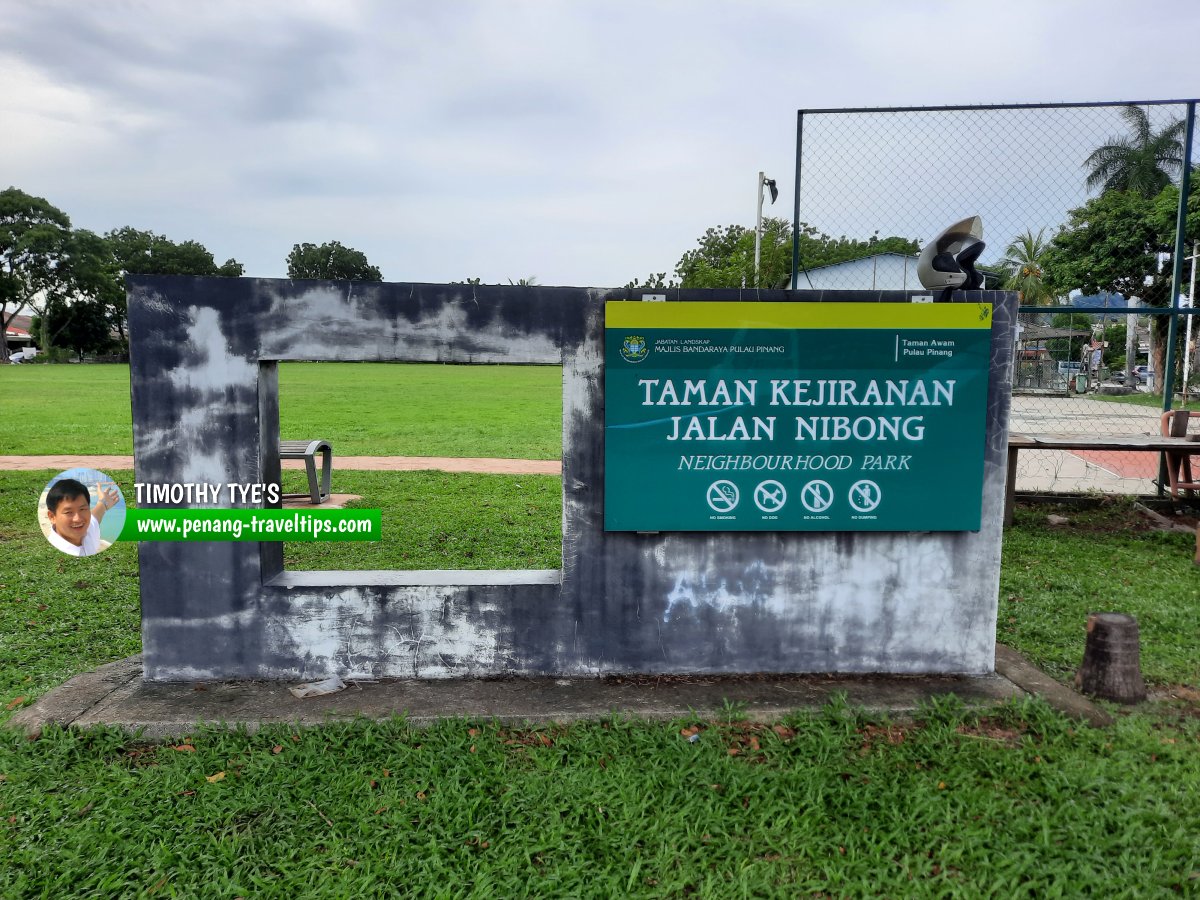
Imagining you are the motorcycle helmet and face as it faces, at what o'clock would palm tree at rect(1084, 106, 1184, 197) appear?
The palm tree is roughly at 8 o'clock from the motorcycle helmet.

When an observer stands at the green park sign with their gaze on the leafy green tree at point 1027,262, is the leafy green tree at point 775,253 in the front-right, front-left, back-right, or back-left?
front-left

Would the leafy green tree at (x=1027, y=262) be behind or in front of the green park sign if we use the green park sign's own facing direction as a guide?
behind

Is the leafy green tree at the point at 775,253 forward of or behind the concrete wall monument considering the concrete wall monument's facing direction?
behind

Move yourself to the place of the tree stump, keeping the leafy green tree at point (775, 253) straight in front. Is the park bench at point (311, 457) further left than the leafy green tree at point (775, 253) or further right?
left

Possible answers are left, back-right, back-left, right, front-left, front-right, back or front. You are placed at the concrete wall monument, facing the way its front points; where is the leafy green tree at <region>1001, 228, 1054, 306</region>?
back-left

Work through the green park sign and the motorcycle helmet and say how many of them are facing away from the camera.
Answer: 0

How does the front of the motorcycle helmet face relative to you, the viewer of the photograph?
facing the viewer and to the right of the viewer

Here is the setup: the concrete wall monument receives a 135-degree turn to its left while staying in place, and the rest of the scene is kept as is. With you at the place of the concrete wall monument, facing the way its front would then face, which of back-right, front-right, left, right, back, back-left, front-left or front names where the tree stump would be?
front-right

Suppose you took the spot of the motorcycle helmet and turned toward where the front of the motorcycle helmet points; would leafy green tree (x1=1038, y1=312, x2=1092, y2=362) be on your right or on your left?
on your left

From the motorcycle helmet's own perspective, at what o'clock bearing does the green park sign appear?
The green park sign is roughly at 3 o'clock from the motorcycle helmet.

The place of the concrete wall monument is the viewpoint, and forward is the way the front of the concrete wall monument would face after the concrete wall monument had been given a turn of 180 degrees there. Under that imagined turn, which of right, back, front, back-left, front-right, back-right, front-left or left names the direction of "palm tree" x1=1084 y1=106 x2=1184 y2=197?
front-right

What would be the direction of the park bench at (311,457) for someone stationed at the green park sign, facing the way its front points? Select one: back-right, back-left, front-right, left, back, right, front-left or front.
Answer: back-right

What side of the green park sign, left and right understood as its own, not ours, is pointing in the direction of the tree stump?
left

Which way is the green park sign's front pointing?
toward the camera

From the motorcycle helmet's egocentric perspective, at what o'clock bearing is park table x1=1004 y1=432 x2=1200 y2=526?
The park table is roughly at 8 o'clock from the motorcycle helmet.

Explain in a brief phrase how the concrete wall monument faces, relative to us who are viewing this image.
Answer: facing the viewer
